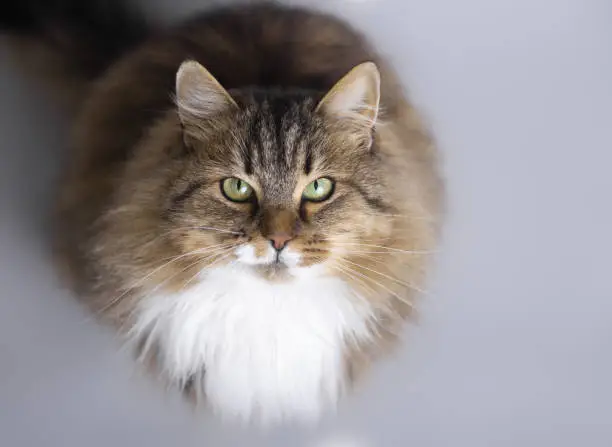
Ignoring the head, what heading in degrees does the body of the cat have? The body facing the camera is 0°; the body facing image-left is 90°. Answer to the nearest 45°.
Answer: approximately 0°
